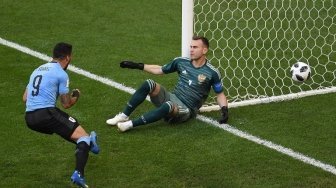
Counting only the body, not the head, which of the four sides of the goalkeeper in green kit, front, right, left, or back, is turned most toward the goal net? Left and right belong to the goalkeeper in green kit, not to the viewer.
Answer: back

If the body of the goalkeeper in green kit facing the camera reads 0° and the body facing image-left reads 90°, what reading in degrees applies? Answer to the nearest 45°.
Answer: approximately 45°

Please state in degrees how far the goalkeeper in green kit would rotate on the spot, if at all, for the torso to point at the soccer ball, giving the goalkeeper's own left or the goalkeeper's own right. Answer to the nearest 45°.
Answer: approximately 135° to the goalkeeper's own left
